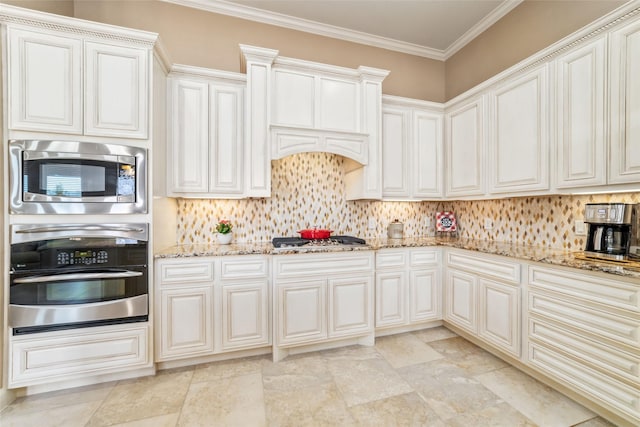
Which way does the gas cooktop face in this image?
toward the camera

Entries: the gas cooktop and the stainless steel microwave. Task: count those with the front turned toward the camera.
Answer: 2

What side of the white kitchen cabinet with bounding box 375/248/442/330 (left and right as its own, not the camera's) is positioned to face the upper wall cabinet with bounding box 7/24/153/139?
right

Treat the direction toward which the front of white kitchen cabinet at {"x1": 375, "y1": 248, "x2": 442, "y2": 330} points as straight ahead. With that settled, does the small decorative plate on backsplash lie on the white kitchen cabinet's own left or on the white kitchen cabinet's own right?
on the white kitchen cabinet's own left

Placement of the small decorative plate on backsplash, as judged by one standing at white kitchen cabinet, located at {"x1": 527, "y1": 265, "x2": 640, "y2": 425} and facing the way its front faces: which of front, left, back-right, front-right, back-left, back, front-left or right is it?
right

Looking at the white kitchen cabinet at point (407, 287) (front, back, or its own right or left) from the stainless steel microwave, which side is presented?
right

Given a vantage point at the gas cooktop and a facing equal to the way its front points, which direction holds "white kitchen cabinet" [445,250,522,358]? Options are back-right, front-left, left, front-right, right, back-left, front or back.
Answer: left

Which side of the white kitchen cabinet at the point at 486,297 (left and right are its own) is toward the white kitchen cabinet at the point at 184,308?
front

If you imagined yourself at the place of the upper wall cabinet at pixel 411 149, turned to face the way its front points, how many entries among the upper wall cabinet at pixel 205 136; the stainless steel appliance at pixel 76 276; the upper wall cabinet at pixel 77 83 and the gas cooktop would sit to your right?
4

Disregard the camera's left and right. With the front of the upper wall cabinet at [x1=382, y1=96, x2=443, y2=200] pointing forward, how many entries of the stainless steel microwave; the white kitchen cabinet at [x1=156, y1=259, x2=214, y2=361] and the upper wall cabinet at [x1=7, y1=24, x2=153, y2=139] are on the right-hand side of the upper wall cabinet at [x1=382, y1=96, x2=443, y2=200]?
3

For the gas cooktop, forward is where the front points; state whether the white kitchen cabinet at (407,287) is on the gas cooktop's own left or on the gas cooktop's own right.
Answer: on the gas cooktop's own left

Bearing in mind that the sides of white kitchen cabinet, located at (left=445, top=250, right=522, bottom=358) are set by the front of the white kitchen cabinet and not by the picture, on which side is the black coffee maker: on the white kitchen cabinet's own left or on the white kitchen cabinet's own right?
on the white kitchen cabinet's own left

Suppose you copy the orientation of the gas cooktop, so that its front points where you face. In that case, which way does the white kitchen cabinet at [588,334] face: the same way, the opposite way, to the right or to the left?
to the right

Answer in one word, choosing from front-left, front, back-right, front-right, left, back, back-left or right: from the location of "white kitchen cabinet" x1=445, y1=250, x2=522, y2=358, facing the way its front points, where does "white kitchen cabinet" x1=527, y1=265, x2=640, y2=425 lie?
left

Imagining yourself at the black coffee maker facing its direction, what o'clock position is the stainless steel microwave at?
The stainless steel microwave is roughly at 12 o'clock from the black coffee maker.

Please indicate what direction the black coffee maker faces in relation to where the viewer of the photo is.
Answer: facing the viewer and to the left of the viewer

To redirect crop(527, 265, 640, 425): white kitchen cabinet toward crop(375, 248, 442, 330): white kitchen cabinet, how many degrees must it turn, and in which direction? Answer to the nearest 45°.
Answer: approximately 45° to its right

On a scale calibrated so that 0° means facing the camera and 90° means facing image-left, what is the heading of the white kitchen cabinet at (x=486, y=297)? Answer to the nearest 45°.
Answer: approximately 45°

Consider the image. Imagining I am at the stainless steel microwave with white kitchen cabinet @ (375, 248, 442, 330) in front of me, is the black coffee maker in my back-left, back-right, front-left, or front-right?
front-right
